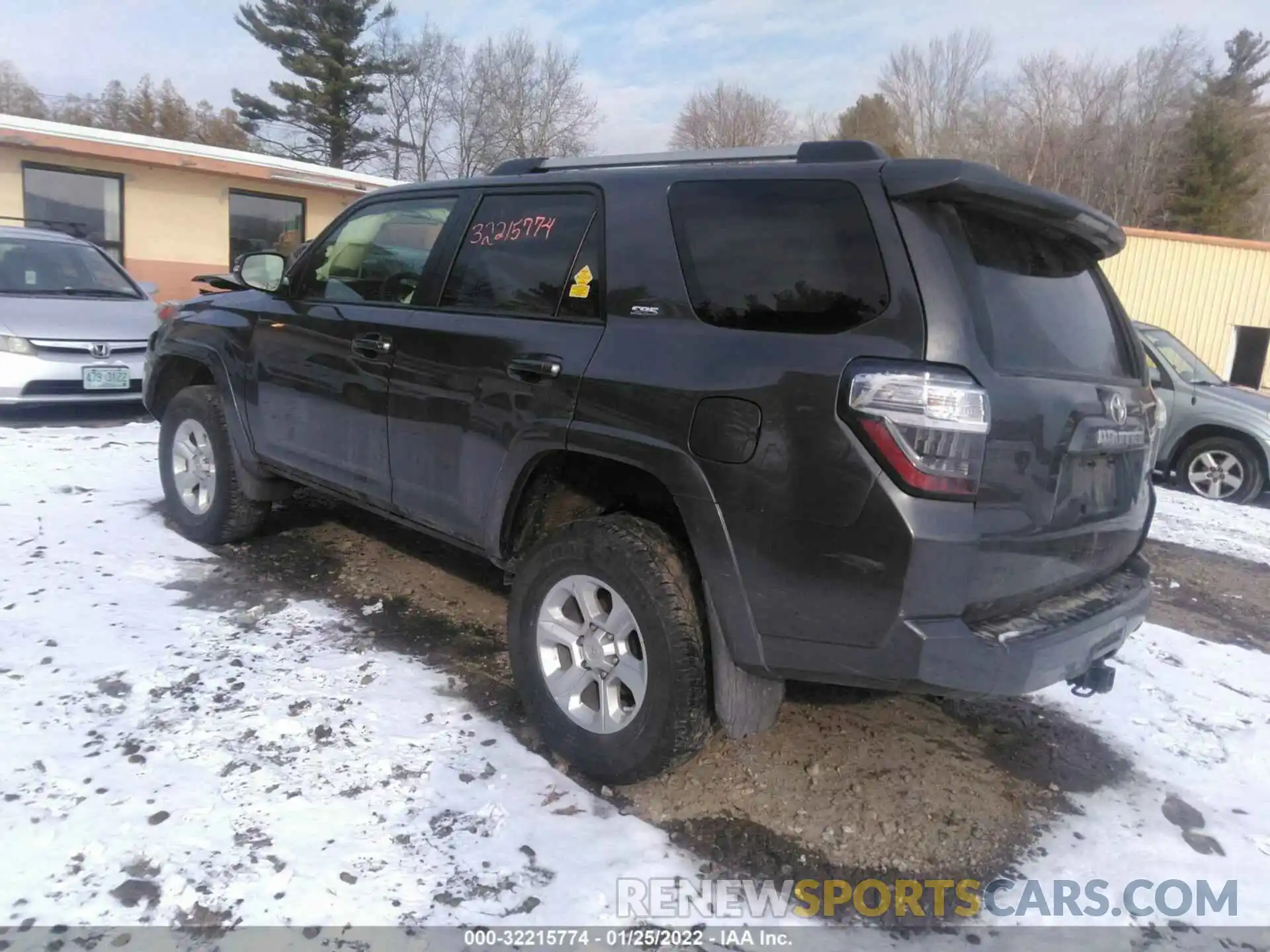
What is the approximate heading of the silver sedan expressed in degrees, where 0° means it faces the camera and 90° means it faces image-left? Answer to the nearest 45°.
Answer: approximately 315°

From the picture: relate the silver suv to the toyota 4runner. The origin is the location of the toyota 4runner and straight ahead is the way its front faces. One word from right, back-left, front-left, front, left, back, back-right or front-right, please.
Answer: right

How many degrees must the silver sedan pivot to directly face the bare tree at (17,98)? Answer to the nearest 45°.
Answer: approximately 135° to its left

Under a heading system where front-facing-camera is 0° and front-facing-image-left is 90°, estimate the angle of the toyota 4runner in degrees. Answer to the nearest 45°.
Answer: approximately 135°

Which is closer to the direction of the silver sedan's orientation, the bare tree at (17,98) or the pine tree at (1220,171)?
the pine tree

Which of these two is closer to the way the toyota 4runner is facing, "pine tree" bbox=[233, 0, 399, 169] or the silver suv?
the pine tree

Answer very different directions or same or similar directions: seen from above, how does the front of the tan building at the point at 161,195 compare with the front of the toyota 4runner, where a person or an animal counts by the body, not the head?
very different directions

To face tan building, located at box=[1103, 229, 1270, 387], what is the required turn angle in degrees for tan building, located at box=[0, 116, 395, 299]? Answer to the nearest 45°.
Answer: approximately 45° to its left

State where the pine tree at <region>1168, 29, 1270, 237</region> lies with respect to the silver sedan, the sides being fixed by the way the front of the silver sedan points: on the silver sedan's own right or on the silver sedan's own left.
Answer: on the silver sedan's own left

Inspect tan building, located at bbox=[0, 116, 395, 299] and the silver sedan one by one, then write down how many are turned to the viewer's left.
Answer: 0

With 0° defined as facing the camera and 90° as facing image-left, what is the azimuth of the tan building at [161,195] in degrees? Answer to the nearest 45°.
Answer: approximately 315°

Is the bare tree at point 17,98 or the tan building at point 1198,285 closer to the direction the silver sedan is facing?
the tan building
